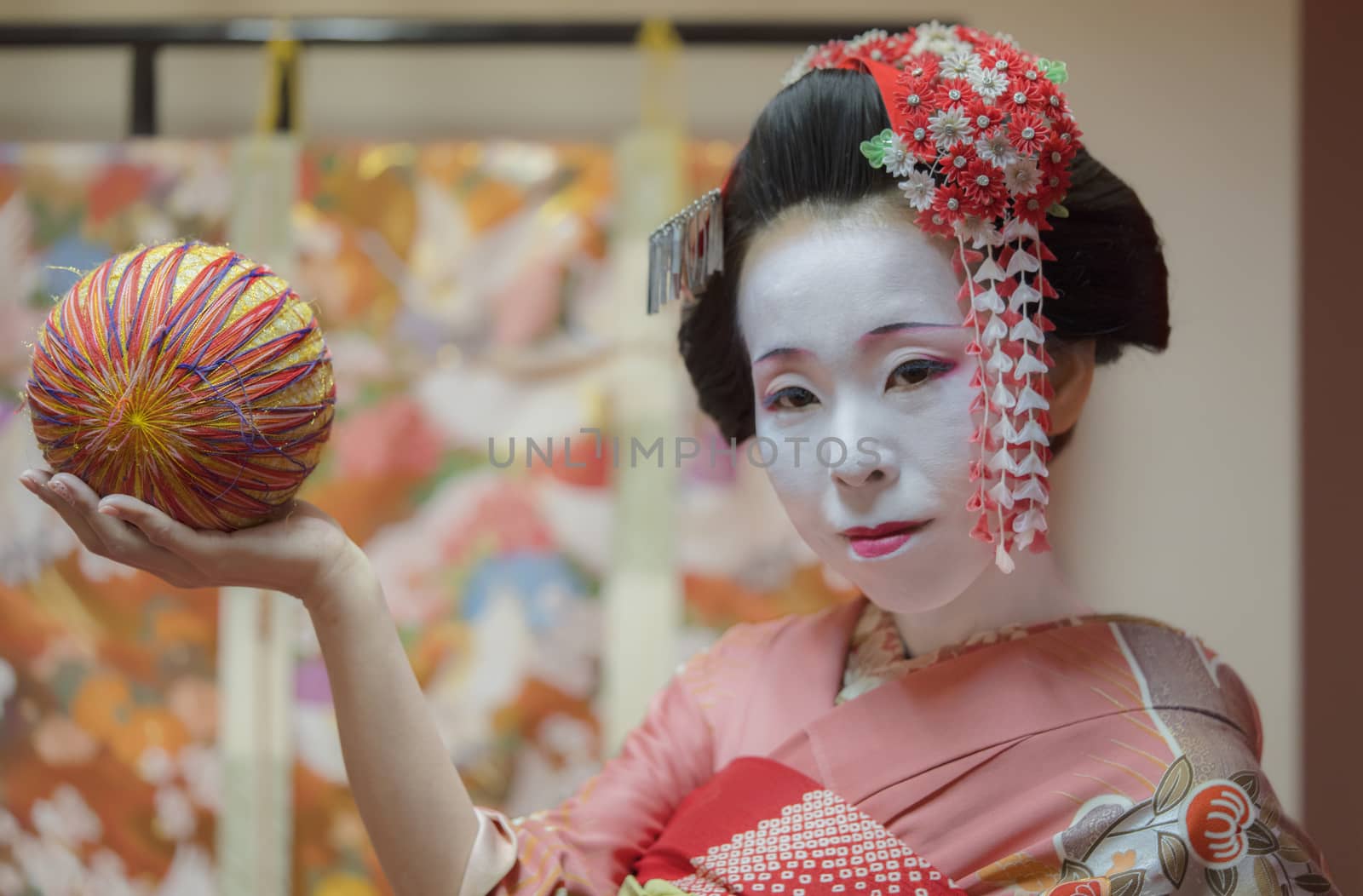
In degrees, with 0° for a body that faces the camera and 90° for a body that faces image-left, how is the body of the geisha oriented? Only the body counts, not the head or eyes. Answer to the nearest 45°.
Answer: approximately 45°

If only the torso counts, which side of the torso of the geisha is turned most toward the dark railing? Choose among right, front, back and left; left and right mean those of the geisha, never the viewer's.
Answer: right
